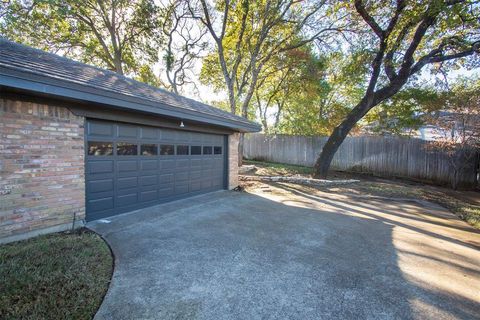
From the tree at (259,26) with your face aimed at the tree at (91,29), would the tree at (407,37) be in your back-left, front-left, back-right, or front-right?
back-left

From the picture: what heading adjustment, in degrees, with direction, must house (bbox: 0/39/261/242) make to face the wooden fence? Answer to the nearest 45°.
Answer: approximately 45° to its left

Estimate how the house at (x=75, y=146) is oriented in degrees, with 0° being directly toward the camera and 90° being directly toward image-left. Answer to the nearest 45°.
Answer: approximately 315°

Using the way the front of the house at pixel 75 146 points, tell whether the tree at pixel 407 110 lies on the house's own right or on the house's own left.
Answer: on the house's own left

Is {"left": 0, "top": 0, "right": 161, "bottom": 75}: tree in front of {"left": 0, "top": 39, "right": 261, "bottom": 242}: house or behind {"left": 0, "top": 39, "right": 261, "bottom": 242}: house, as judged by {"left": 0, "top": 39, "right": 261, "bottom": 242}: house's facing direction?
behind

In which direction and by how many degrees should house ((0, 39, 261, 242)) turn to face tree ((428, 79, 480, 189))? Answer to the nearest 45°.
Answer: approximately 45° to its left

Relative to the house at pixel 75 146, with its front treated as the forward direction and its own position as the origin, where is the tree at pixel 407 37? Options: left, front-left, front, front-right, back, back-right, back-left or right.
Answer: front-left

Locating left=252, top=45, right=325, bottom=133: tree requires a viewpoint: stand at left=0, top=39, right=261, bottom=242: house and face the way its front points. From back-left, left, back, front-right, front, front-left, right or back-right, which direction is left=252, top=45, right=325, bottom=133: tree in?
left

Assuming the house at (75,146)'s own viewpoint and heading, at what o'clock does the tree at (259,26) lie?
The tree is roughly at 9 o'clock from the house.
